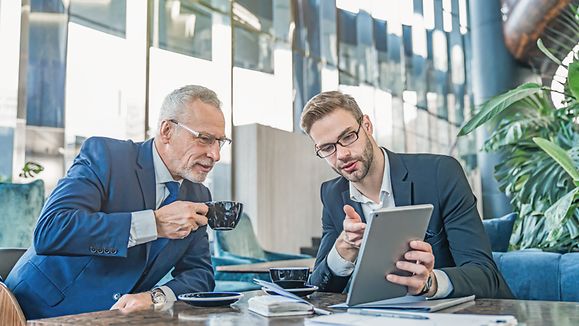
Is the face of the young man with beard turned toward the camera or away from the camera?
toward the camera

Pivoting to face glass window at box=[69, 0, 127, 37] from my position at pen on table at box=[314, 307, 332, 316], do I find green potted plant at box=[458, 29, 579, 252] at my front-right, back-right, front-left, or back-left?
front-right

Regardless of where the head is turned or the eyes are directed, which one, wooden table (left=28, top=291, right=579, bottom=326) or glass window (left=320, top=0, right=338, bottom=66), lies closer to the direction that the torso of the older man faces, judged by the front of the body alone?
the wooden table

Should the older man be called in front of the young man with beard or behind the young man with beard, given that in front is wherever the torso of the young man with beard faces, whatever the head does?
in front

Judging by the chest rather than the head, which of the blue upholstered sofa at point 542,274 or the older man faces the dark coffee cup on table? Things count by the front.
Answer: the older man

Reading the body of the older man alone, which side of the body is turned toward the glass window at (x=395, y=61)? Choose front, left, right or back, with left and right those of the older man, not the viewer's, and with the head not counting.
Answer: left

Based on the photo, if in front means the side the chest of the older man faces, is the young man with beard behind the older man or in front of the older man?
in front

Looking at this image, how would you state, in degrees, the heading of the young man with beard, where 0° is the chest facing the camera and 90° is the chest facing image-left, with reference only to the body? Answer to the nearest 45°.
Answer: approximately 45°
